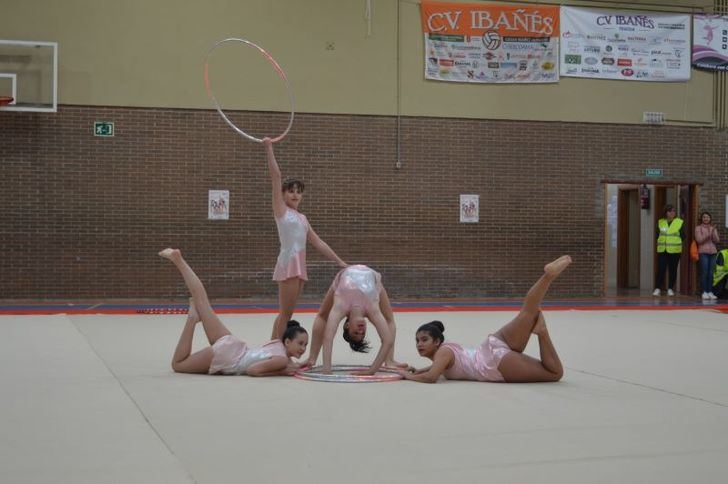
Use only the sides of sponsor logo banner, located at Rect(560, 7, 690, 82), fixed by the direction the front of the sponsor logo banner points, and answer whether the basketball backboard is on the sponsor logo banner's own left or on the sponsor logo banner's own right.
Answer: on the sponsor logo banner's own right

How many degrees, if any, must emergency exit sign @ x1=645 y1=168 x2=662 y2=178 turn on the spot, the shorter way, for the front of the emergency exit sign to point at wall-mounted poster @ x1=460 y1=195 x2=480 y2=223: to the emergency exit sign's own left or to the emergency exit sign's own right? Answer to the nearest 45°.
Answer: approximately 45° to the emergency exit sign's own right

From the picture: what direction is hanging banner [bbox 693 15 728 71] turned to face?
toward the camera

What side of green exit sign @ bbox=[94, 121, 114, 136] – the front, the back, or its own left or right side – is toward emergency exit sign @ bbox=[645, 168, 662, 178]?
left

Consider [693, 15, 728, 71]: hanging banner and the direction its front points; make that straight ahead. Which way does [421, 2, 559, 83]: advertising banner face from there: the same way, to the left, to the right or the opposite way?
the same way

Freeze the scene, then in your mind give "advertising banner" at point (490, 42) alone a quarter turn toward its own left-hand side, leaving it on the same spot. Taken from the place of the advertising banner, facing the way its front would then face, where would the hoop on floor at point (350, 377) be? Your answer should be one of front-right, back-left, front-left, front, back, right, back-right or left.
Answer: right

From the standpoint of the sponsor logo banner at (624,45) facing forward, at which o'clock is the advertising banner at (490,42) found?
The advertising banner is roughly at 2 o'clock from the sponsor logo banner.

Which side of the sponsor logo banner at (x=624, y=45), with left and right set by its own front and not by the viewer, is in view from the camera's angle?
front

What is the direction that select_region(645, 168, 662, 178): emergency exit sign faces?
toward the camera

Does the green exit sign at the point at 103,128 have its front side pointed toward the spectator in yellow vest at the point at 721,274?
no

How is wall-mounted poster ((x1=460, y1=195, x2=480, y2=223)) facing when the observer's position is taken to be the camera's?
facing the viewer

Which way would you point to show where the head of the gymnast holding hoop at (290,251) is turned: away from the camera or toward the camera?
toward the camera

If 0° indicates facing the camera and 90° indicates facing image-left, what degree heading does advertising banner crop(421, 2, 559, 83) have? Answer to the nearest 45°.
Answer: approximately 0°

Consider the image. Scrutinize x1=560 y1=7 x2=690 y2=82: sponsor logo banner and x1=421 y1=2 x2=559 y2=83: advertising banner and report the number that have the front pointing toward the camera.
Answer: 2

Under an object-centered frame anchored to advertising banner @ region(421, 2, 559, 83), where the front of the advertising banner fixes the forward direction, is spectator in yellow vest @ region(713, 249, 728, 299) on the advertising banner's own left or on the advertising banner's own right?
on the advertising banner's own left
